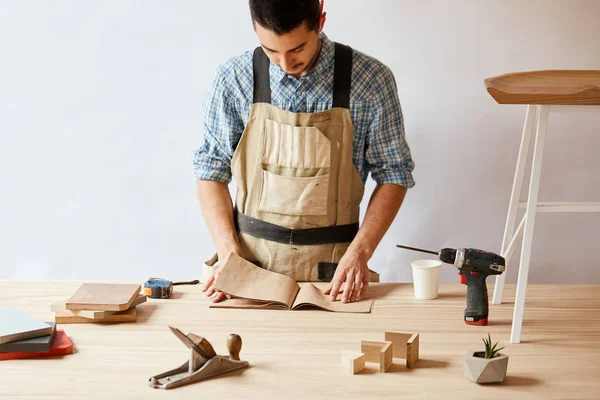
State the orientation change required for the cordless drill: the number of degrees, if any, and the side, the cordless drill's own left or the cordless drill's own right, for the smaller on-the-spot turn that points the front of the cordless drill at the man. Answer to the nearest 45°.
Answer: approximately 45° to the cordless drill's own right

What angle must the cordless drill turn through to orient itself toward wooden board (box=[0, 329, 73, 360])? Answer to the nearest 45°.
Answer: approximately 45° to its left

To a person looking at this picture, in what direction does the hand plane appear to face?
facing away from the viewer and to the right of the viewer

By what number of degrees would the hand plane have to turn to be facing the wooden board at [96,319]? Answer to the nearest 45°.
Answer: approximately 90° to its left

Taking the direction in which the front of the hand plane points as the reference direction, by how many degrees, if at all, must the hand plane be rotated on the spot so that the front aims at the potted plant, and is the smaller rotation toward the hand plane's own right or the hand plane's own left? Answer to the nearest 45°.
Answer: approximately 45° to the hand plane's own right

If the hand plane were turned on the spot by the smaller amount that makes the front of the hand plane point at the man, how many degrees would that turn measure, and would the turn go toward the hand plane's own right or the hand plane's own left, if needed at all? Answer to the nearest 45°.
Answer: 0° — it already faces them

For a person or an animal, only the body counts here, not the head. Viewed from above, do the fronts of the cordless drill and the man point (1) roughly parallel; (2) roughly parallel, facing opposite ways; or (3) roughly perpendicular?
roughly perpendicular

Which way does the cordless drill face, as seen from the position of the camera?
facing to the left of the viewer
